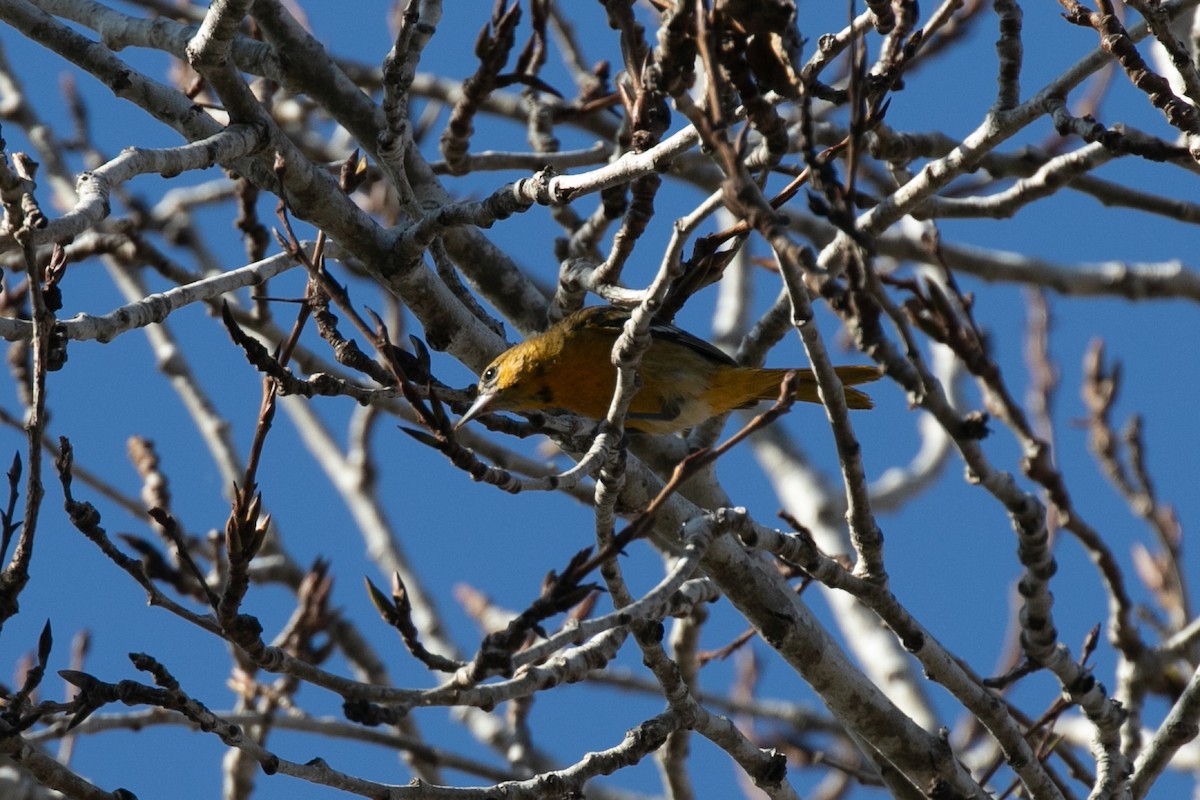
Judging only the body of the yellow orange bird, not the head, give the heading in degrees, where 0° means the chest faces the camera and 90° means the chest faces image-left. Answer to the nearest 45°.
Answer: approximately 90°
